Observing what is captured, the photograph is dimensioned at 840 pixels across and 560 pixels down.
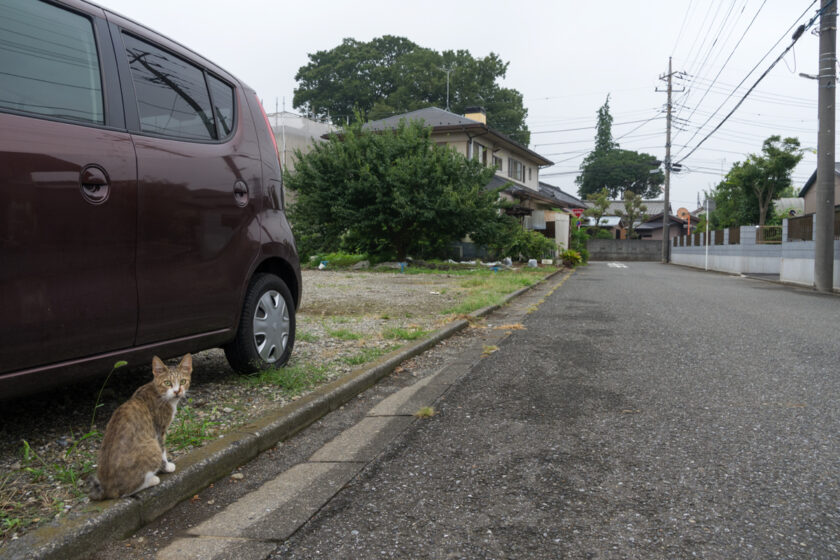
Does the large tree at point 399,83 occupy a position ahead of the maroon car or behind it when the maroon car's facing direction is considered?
behind

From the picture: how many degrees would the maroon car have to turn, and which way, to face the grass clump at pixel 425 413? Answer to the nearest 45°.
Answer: approximately 135° to its left

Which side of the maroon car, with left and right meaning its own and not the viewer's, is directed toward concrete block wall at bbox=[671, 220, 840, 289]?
back

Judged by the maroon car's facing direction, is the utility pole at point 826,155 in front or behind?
behind

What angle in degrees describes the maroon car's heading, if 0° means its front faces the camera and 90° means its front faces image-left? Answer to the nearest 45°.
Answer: approximately 45°

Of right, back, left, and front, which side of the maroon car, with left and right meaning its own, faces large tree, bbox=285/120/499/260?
back

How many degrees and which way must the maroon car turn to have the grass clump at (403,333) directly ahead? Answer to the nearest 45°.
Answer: approximately 180°
